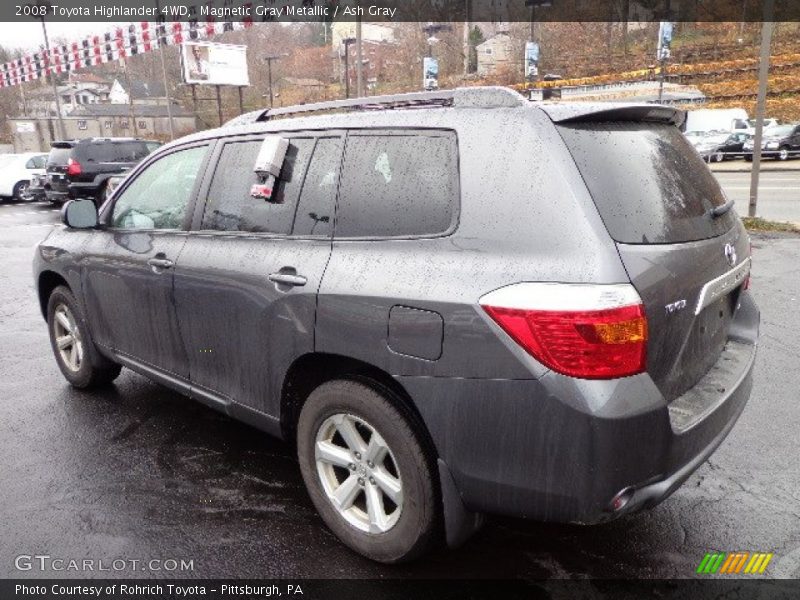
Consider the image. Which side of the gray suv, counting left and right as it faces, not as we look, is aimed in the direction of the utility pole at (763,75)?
right

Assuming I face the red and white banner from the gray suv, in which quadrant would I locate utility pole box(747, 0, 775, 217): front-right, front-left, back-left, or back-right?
front-right

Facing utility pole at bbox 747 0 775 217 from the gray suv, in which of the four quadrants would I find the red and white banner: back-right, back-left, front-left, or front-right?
front-left

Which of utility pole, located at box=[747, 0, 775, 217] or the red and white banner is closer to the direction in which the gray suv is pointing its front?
the red and white banner

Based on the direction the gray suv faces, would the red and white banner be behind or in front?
in front

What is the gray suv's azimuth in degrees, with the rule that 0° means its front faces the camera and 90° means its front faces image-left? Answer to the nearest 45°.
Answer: approximately 135°
